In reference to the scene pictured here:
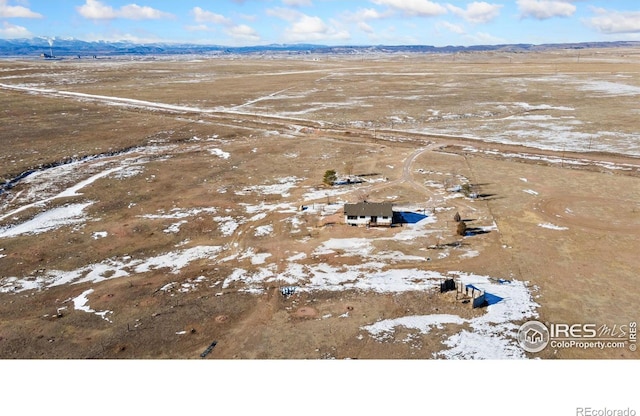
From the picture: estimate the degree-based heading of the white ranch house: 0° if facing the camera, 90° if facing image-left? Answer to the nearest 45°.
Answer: approximately 0°
